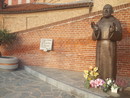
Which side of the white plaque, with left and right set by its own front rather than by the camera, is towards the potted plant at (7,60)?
right

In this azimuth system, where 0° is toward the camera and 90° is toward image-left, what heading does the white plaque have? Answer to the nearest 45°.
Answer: approximately 0°
